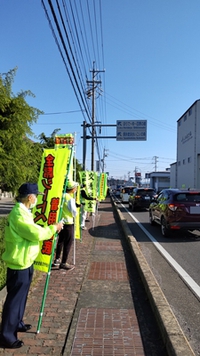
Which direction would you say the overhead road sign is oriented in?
toward the camera

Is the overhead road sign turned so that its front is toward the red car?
yes

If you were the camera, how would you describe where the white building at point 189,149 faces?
facing the viewer and to the left of the viewer

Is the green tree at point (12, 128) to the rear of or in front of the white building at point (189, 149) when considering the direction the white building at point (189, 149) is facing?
in front

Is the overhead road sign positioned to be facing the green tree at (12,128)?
yes

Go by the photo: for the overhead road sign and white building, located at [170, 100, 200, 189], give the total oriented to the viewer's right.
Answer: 0
